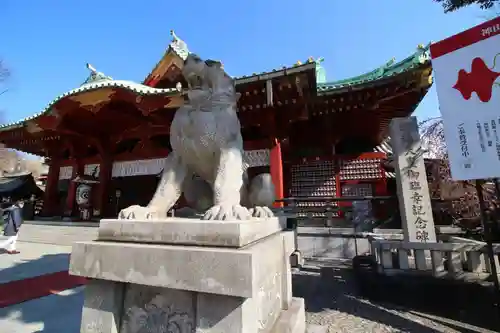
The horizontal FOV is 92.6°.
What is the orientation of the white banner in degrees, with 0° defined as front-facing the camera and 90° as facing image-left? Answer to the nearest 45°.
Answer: approximately 45°

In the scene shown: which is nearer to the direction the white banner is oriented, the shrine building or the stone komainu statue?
the stone komainu statue

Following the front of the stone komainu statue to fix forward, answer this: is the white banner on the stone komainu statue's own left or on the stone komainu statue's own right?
on the stone komainu statue's own left

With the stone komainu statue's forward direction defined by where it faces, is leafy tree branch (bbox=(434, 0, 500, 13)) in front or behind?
behind

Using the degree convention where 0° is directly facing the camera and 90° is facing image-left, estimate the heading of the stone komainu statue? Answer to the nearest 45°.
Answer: approximately 45°
